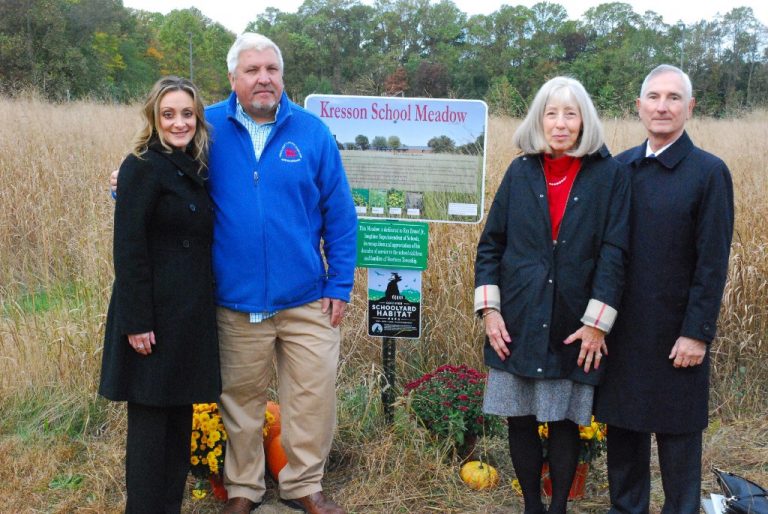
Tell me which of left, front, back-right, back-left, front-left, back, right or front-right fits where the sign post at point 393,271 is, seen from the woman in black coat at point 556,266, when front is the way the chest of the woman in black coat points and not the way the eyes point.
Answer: back-right

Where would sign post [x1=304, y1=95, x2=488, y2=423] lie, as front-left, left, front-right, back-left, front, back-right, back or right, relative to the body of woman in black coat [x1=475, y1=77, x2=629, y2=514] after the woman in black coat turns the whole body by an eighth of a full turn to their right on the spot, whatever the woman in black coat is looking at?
right

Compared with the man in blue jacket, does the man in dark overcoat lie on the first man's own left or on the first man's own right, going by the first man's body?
on the first man's own left

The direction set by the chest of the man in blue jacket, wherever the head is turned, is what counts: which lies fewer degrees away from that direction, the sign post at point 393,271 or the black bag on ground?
the black bag on ground

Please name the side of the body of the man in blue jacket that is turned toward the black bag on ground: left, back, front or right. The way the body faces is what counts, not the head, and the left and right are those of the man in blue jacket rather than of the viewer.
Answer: left

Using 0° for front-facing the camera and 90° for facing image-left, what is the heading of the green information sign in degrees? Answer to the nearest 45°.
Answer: approximately 0°
